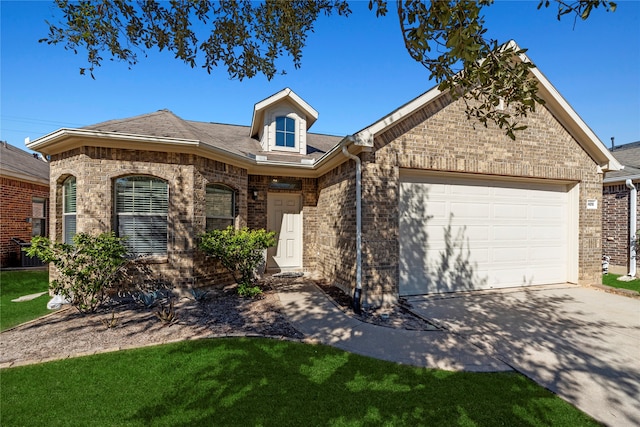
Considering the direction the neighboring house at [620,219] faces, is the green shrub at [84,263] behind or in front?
in front

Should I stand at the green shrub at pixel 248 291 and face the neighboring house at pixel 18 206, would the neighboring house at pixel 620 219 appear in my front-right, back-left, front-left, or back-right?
back-right

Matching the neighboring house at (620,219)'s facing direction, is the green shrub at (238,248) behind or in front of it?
in front

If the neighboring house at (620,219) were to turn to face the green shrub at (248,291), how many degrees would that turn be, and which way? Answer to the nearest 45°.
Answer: approximately 45° to its right

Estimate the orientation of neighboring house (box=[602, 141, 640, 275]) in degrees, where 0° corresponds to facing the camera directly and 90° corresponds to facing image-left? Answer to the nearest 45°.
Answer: approximately 0°
